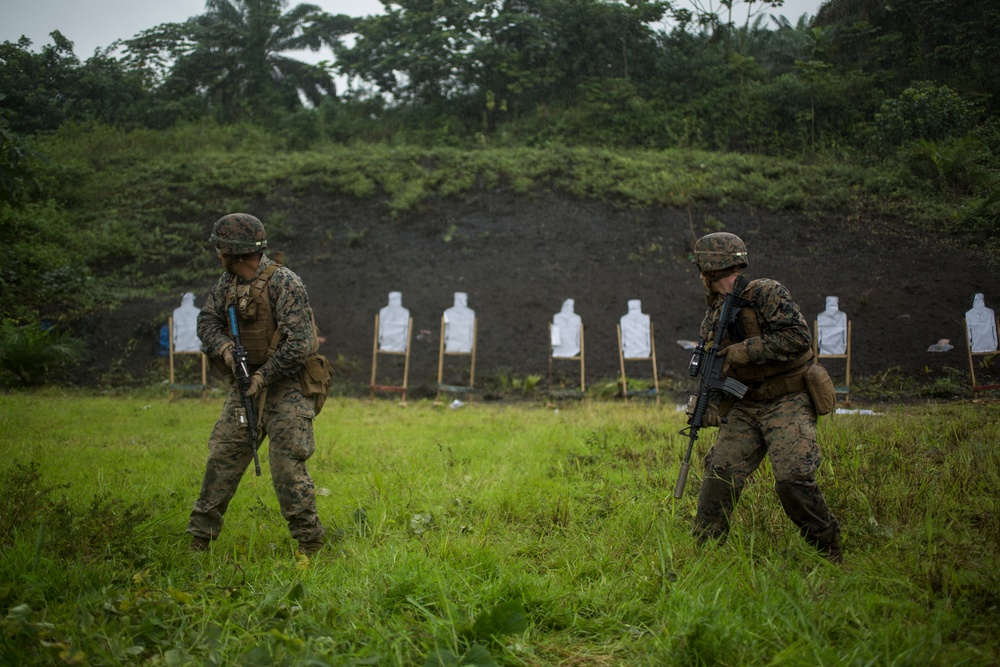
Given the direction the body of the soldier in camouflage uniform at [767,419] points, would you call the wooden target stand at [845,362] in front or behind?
behind

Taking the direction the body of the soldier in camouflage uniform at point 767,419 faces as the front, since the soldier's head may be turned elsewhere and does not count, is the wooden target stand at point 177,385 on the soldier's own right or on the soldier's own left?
on the soldier's own right

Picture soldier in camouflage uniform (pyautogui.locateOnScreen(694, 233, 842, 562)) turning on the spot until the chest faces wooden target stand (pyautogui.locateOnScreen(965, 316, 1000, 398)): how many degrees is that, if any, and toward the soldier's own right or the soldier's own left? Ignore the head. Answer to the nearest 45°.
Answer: approximately 135° to the soldier's own right

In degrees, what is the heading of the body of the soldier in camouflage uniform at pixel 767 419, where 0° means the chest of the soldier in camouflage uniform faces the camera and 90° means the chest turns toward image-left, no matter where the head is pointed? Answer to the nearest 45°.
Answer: approximately 45°
